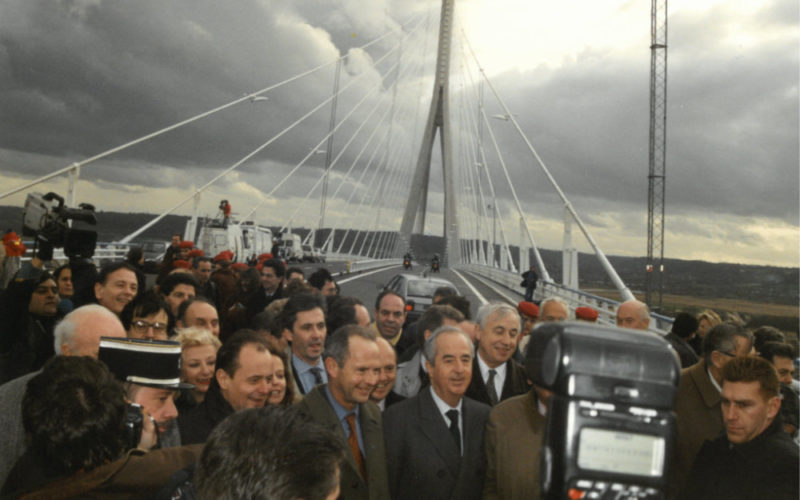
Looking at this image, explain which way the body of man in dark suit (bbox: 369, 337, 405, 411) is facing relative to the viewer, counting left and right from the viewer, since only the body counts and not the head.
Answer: facing the viewer and to the right of the viewer

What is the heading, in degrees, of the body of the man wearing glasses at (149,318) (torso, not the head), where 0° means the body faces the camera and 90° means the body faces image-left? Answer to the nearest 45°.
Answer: approximately 0°

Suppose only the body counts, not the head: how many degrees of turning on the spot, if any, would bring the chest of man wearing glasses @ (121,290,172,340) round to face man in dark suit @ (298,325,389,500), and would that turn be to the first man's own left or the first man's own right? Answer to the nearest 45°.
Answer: approximately 45° to the first man's own left

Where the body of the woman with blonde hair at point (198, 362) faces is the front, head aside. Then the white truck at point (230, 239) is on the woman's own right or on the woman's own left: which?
on the woman's own left

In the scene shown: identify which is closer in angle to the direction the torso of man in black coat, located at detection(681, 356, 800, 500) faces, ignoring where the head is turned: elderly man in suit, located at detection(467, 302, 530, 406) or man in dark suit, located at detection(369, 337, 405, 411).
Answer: the man in dark suit

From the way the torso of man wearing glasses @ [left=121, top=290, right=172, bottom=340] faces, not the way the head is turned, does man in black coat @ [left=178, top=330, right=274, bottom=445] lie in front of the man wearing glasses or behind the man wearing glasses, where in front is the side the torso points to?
in front

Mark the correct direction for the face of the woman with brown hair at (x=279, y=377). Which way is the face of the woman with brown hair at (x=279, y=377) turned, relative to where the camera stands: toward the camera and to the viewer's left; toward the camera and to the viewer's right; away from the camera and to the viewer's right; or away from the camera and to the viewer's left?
toward the camera and to the viewer's left

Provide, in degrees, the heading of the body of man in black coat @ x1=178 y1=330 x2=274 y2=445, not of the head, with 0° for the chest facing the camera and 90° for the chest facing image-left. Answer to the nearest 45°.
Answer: approximately 315°

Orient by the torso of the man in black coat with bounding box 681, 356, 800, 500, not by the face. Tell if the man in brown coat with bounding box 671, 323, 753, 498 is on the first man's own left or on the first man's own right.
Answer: on the first man's own right

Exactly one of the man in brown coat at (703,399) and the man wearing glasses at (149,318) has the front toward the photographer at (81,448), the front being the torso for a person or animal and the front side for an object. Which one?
the man wearing glasses

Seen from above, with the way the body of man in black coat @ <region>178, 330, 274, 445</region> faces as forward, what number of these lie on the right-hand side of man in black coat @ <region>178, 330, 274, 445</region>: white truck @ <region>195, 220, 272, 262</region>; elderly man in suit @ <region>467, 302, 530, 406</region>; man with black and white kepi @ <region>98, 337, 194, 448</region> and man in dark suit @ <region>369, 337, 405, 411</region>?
1

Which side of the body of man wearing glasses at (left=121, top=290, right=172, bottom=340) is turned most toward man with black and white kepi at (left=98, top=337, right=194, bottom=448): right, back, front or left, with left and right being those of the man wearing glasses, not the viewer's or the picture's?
front
